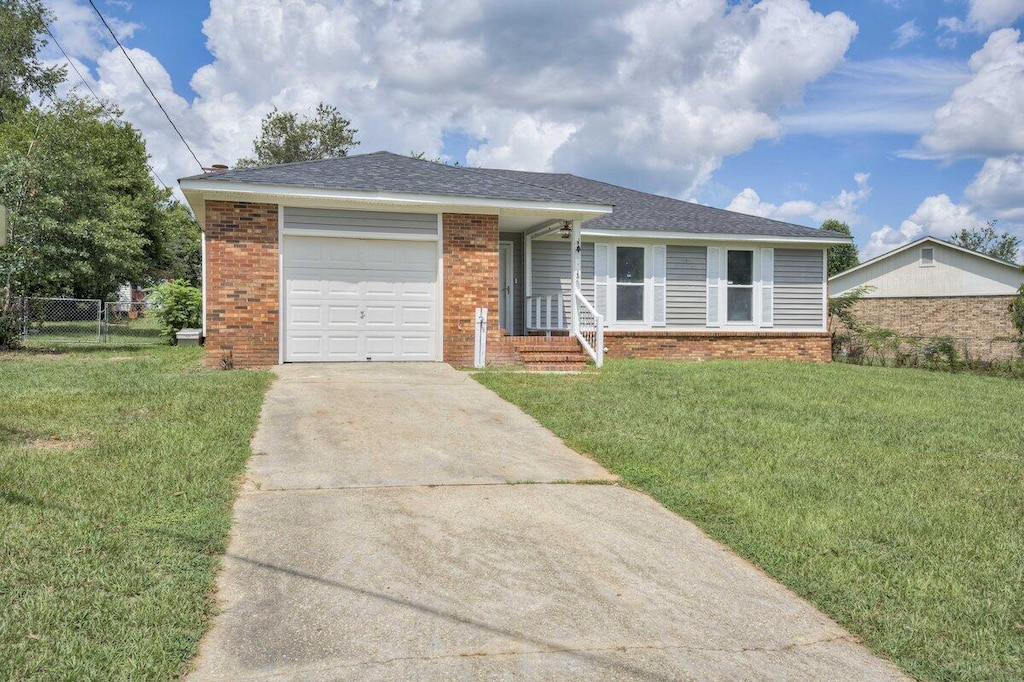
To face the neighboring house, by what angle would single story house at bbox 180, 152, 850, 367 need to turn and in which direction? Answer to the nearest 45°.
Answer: approximately 135° to its left

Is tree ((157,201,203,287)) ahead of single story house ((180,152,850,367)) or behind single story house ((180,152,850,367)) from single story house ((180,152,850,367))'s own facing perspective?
behind

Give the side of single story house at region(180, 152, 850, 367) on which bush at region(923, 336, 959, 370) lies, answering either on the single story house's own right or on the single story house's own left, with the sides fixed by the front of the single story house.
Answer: on the single story house's own left

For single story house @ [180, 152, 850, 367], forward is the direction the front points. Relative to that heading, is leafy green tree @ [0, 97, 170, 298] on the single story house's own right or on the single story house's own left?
on the single story house's own right

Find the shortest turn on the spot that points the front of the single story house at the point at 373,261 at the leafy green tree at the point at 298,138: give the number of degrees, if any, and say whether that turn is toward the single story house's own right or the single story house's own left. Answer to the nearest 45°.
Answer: approximately 180°

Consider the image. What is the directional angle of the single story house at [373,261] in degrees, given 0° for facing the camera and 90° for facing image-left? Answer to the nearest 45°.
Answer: approximately 0°

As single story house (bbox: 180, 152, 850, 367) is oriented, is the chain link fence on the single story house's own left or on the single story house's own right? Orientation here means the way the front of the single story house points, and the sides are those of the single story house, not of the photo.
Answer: on the single story house's own right
